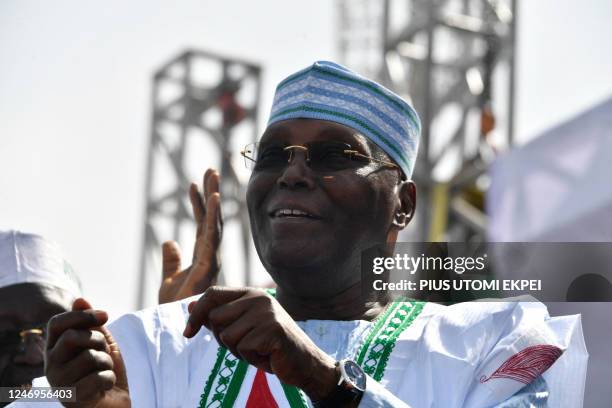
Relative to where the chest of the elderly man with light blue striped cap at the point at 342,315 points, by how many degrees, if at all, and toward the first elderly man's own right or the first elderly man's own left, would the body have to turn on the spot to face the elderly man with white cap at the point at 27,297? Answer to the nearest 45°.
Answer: approximately 90° to the first elderly man's own right

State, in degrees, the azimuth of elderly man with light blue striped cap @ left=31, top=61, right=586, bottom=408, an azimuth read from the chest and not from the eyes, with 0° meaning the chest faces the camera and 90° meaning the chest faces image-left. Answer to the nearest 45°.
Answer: approximately 45°

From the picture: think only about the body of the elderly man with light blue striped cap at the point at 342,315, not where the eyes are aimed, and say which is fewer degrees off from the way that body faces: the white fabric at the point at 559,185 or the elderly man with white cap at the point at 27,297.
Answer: the elderly man with white cap
